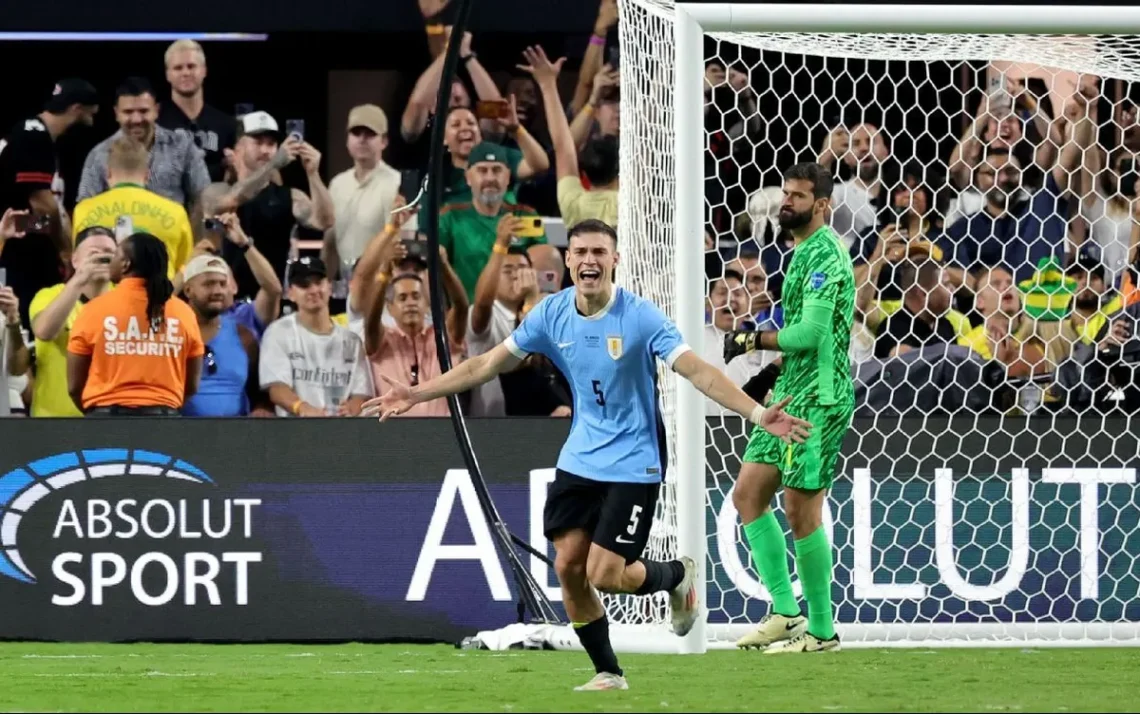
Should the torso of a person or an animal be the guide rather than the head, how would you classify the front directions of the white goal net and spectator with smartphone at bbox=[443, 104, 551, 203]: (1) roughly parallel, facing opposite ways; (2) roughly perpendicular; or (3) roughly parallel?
roughly parallel

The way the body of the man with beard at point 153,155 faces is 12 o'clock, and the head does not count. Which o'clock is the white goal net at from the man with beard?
The white goal net is roughly at 10 o'clock from the man with beard.

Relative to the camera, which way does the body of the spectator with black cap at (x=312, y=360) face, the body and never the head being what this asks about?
toward the camera

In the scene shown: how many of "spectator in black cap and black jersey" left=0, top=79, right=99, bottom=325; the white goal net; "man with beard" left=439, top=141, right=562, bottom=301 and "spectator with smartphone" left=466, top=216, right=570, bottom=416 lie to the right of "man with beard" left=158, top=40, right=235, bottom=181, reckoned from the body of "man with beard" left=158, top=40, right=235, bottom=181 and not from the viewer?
1

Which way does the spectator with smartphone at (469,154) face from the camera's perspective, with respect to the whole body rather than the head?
toward the camera

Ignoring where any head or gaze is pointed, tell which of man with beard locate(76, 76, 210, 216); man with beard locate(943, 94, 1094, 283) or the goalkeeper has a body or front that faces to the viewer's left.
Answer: the goalkeeper

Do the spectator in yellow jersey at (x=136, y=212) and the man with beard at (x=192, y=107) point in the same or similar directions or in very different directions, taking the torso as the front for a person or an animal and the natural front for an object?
very different directions

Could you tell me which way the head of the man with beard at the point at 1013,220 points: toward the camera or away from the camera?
toward the camera

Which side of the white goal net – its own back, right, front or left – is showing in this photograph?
front

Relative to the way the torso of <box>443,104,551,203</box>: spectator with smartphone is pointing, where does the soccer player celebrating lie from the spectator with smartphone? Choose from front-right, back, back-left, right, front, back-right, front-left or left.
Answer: front
